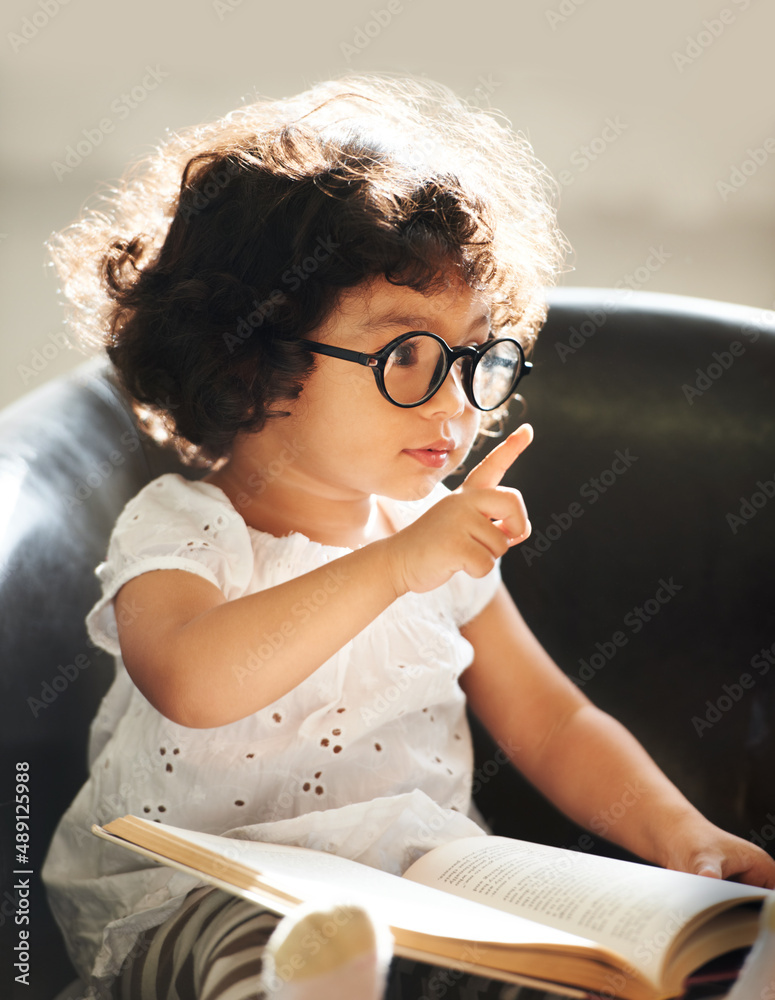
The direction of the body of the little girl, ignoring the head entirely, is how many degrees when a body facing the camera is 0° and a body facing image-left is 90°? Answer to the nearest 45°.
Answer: approximately 315°

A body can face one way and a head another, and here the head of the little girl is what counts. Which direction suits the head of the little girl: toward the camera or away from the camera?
toward the camera
